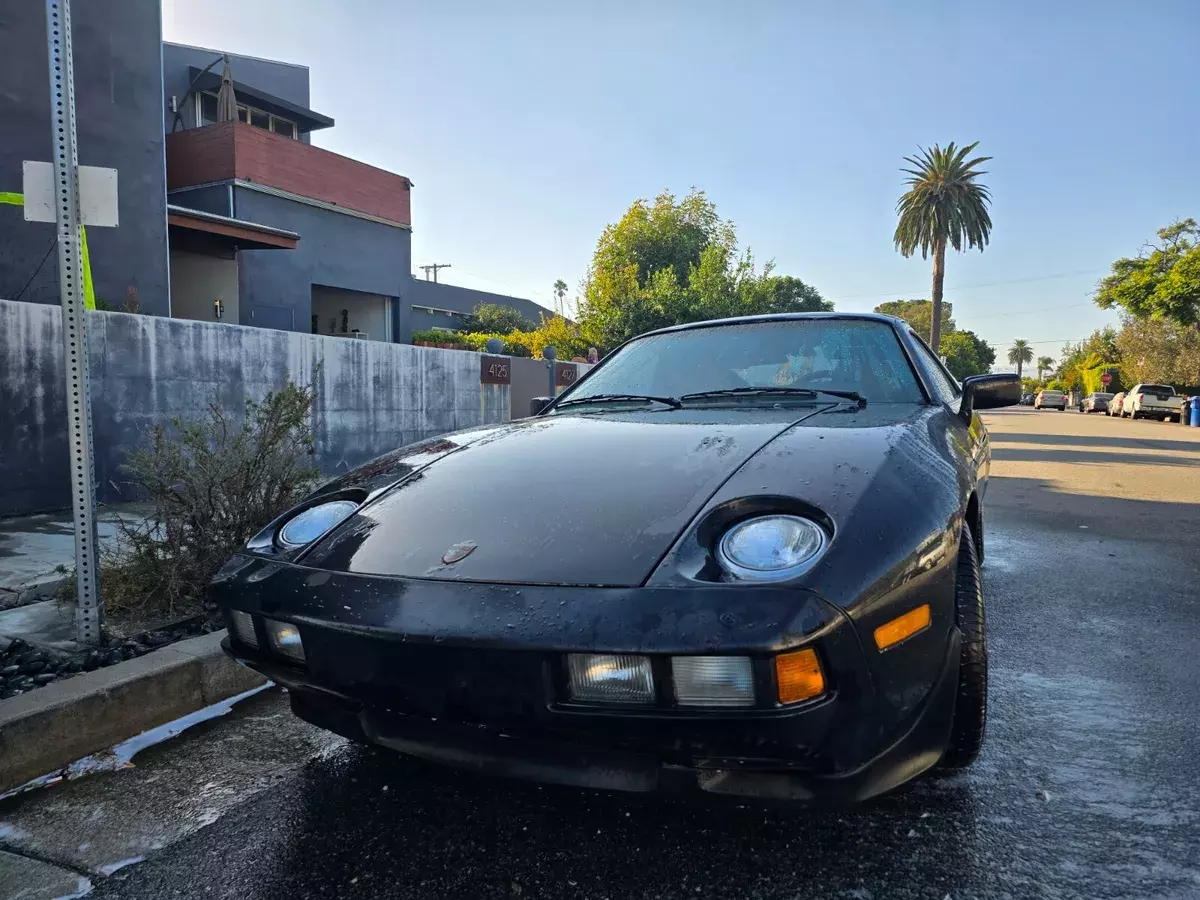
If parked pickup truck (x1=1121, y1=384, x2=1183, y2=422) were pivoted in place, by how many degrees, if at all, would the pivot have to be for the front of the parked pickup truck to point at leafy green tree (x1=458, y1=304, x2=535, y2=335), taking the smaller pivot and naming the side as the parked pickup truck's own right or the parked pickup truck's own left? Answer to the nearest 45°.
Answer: approximately 90° to the parked pickup truck's own left

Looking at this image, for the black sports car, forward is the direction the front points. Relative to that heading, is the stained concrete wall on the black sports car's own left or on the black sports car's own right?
on the black sports car's own right

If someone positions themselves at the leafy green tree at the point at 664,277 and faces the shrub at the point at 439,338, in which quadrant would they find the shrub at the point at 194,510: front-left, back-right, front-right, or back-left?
front-left

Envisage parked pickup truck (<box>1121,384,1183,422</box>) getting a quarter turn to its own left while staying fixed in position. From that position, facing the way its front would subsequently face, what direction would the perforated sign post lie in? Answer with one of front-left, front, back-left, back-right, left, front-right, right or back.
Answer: front-left

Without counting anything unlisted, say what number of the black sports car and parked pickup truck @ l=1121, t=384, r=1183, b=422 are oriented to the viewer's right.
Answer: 0

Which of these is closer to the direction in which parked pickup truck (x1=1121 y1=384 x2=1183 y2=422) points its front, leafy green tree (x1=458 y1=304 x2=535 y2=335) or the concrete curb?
the leafy green tree

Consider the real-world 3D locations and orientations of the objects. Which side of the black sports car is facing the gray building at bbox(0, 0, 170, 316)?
right

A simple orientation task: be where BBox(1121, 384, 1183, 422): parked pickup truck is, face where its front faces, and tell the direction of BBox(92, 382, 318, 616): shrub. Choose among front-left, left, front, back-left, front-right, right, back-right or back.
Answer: back-left

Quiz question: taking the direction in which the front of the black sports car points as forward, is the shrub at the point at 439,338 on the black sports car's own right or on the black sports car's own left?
on the black sports car's own right

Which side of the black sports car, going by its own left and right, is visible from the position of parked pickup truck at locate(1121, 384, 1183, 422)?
back

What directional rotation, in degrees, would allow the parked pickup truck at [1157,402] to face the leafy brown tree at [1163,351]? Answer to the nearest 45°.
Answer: approximately 45° to its right

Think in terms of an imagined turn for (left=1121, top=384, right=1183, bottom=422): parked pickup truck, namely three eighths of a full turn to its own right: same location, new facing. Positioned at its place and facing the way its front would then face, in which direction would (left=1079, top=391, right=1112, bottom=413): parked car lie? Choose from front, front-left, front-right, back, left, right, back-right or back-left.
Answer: left

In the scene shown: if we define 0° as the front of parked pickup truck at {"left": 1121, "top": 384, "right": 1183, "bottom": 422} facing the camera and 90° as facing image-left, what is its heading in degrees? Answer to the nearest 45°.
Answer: approximately 135°

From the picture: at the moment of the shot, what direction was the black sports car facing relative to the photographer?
facing the viewer and to the left of the viewer

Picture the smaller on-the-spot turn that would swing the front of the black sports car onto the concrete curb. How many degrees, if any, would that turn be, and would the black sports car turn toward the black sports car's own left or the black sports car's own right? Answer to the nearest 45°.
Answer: approximately 90° to the black sports car's own right

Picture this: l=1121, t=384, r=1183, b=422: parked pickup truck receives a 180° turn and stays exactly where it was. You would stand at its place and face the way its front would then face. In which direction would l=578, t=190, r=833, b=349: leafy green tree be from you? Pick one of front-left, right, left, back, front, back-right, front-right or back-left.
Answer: right
